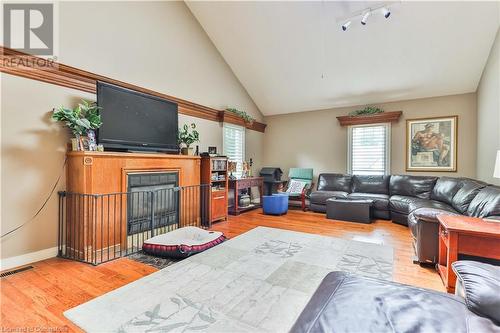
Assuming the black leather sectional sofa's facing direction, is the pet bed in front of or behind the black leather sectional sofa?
in front

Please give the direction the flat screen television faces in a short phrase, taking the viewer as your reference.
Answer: facing the viewer and to the right of the viewer

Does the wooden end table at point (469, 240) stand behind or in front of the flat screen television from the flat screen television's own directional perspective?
in front

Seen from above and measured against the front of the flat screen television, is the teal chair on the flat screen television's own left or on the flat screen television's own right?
on the flat screen television's own left

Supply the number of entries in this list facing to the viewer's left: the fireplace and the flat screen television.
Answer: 0

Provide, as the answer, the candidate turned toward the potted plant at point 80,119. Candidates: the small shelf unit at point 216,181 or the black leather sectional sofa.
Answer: the black leather sectional sofa

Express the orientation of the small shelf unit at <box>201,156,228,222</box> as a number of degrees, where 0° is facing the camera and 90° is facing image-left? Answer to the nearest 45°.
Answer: approximately 315°

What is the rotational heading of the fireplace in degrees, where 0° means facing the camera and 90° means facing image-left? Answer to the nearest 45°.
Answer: approximately 315°

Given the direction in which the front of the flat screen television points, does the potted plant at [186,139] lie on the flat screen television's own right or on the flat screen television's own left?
on the flat screen television's own left

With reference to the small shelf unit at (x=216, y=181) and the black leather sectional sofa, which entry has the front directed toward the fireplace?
the black leather sectional sofa

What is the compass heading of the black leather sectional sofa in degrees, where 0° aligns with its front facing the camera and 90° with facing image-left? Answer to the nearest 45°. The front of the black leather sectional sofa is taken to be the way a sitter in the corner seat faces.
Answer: approximately 45°
